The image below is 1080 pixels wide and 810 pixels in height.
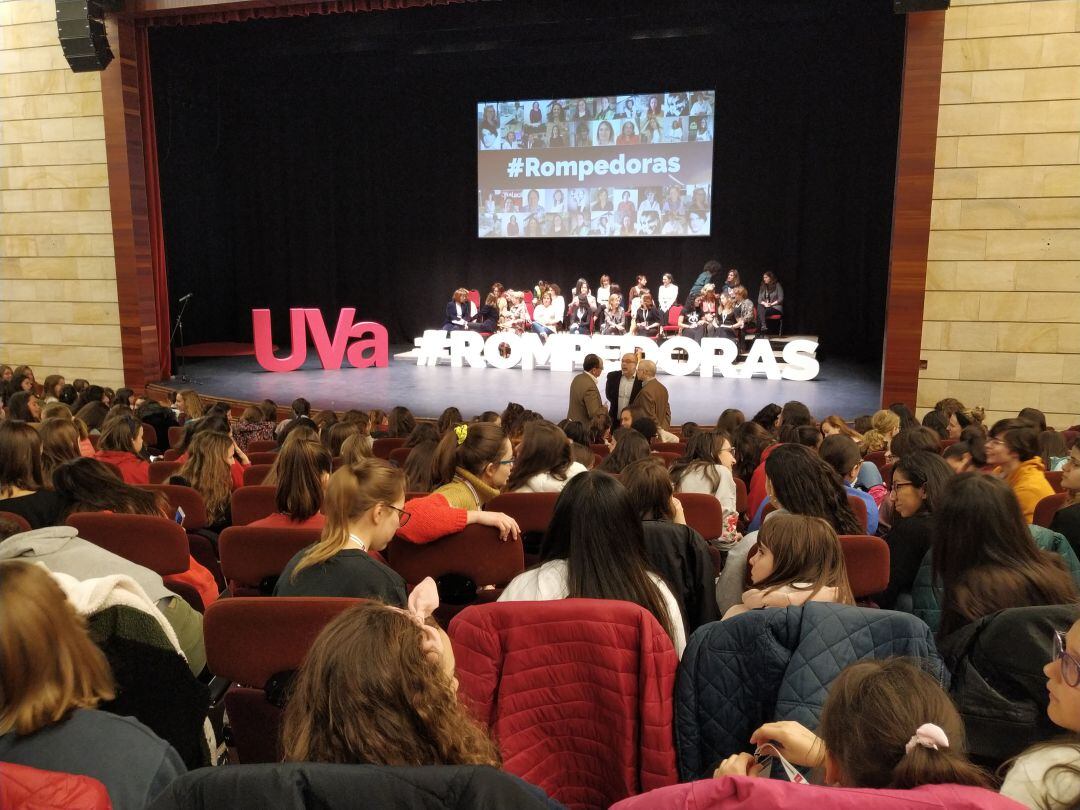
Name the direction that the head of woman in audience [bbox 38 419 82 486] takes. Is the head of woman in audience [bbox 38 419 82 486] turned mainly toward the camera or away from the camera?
away from the camera

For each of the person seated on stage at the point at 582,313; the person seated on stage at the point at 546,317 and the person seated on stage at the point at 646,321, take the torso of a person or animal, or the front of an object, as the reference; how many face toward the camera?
3

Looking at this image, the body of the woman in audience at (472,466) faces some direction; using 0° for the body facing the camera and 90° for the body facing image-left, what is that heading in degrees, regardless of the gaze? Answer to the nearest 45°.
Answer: approximately 225°

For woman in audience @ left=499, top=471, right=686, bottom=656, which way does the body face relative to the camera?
away from the camera

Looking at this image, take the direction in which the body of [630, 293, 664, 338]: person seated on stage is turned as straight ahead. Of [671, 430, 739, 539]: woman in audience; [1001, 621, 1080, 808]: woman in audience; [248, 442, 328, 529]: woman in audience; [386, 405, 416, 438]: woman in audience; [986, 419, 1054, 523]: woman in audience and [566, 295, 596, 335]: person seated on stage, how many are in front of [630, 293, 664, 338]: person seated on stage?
5

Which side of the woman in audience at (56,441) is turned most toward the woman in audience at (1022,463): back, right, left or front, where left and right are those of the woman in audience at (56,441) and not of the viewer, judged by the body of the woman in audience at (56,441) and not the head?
right

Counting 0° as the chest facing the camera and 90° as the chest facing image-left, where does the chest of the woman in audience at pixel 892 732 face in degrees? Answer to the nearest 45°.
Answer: approximately 135°

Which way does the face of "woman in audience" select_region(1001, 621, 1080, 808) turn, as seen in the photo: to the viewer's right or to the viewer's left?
to the viewer's left

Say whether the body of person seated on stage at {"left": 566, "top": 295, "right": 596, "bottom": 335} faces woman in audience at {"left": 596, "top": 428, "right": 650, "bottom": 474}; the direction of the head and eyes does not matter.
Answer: yes

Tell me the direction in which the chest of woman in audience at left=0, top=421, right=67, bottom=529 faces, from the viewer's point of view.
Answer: away from the camera

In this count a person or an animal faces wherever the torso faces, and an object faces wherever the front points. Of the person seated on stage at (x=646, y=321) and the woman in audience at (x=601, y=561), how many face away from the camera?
1

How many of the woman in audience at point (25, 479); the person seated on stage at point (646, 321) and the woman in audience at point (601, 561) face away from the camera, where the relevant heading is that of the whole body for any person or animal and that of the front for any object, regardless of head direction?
2

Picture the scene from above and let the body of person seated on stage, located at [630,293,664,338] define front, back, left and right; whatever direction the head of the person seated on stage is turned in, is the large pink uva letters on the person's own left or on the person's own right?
on the person's own right

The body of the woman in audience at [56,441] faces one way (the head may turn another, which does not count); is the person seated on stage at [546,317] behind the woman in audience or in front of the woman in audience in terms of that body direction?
in front

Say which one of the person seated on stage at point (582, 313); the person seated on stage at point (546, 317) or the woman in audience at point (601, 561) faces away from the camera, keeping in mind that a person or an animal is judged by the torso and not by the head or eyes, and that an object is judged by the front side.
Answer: the woman in audience

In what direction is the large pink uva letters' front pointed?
toward the camera
